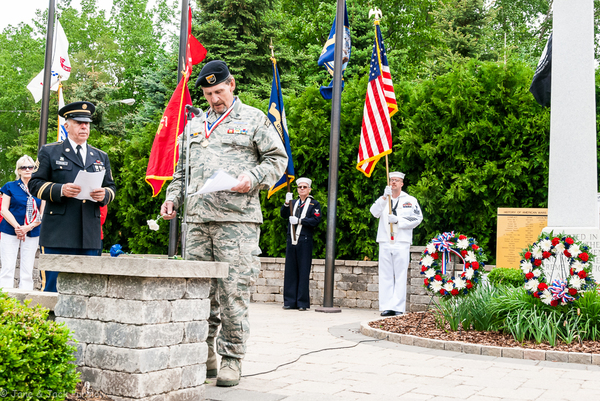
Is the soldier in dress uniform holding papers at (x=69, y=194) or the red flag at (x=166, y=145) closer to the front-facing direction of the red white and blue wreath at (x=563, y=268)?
the soldier in dress uniform holding papers

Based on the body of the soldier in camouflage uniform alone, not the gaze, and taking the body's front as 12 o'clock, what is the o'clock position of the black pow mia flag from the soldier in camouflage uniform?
The black pow mia flag is roughly at 6 o'clock from the soldier in camouflage uniform.

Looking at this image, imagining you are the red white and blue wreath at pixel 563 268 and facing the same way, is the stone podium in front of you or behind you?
in front

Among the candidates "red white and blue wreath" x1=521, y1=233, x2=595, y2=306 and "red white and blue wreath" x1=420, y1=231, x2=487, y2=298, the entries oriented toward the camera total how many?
2

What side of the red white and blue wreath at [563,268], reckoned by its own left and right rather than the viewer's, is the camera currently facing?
front

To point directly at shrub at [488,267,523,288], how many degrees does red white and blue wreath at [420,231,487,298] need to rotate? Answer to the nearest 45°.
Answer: approximately 135° to its left

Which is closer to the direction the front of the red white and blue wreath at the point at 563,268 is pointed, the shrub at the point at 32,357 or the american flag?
the shrub

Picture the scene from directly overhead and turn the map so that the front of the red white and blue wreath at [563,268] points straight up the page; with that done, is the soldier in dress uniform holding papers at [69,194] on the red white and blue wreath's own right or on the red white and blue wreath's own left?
on the red white and blue wreath's own right

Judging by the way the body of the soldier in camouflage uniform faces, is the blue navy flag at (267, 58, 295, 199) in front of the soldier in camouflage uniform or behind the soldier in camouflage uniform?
behind

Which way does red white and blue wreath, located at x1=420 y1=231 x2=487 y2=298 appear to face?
toward the camera

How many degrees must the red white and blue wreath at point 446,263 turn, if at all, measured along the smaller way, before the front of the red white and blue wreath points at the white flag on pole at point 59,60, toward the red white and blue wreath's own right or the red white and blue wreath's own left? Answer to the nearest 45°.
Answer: approximately 135° to the red white and blue wreath's own right

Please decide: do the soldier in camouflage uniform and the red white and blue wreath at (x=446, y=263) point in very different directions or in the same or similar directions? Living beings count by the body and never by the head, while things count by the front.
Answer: same or similar directions

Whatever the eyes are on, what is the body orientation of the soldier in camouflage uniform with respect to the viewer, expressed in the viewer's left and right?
facing the viewer and to the left of the viewer

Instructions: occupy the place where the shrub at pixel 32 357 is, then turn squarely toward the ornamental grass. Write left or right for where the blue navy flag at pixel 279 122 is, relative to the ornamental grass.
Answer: left

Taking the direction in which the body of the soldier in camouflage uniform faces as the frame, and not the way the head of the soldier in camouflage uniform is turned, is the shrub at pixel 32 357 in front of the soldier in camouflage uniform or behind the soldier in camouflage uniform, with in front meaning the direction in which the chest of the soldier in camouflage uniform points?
in front

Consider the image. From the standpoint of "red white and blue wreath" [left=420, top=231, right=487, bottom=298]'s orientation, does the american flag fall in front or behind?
behind
